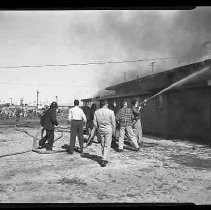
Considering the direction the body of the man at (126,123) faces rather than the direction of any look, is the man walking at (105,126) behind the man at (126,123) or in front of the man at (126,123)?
behind

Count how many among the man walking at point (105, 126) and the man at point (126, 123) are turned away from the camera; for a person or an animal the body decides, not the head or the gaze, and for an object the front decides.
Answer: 2

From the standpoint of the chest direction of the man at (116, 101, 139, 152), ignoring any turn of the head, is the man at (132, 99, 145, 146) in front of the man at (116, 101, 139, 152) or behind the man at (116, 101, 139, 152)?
in front

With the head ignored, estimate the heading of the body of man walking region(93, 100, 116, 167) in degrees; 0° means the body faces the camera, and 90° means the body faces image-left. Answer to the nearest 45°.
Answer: approximately 180°
